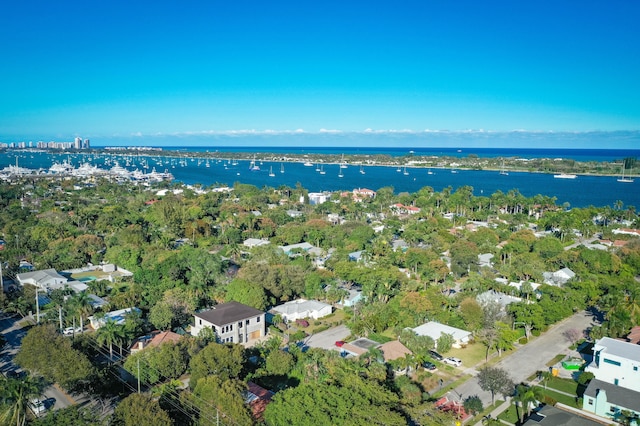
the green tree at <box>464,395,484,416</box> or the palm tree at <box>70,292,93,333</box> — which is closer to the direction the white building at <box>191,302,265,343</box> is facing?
the green tree

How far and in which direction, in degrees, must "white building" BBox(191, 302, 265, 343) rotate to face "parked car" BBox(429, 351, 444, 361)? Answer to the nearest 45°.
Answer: approximately 45° to its left

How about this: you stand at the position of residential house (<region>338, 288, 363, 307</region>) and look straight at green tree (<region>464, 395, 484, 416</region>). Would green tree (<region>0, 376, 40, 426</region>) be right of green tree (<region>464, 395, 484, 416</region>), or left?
right

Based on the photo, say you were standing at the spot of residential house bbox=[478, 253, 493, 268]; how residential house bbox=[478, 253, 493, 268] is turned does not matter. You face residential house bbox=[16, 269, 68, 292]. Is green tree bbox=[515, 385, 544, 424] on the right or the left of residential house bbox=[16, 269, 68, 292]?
left

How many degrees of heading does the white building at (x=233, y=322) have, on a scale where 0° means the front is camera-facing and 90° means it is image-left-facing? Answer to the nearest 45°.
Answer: approximately 315°

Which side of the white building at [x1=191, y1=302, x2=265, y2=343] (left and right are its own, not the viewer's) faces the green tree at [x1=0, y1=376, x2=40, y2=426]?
right
